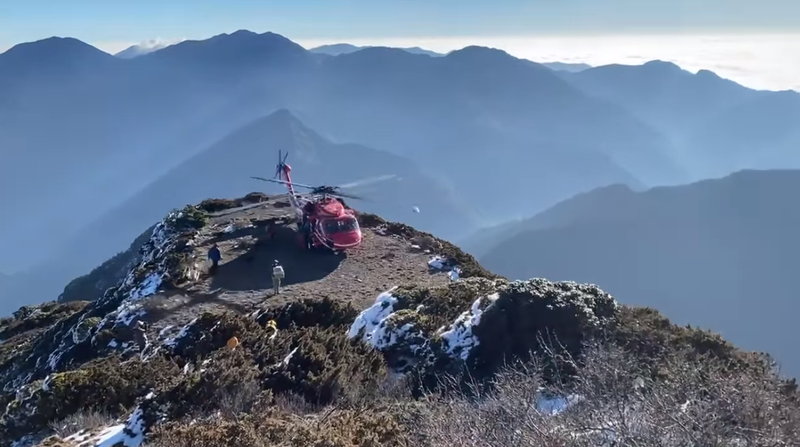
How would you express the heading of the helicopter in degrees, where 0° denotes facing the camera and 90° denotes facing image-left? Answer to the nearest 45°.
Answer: approximately 315°

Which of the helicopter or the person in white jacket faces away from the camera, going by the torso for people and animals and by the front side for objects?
the person in white jacket

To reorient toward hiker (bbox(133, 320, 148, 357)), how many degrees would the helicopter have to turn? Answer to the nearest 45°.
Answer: approximately 90° to its right

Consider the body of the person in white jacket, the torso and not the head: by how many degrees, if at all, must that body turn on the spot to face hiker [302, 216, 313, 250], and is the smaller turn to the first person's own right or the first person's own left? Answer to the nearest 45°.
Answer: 0° — they already face them

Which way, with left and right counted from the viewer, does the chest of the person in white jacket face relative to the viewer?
facing away from the viewer

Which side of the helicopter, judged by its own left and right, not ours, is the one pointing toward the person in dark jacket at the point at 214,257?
right

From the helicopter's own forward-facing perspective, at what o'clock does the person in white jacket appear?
The person in white jacket is roughly at 2 o'clock from the helicopter.

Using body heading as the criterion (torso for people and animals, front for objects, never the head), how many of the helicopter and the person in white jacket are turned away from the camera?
1

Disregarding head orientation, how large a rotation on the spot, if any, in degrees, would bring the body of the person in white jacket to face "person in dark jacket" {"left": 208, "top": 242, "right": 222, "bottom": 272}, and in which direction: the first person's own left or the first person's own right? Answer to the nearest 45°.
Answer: approximately 45° to the first person's own left

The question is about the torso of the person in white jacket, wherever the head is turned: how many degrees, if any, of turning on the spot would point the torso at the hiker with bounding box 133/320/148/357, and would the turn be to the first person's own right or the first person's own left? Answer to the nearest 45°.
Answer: approximately 135° to the first person's own left
